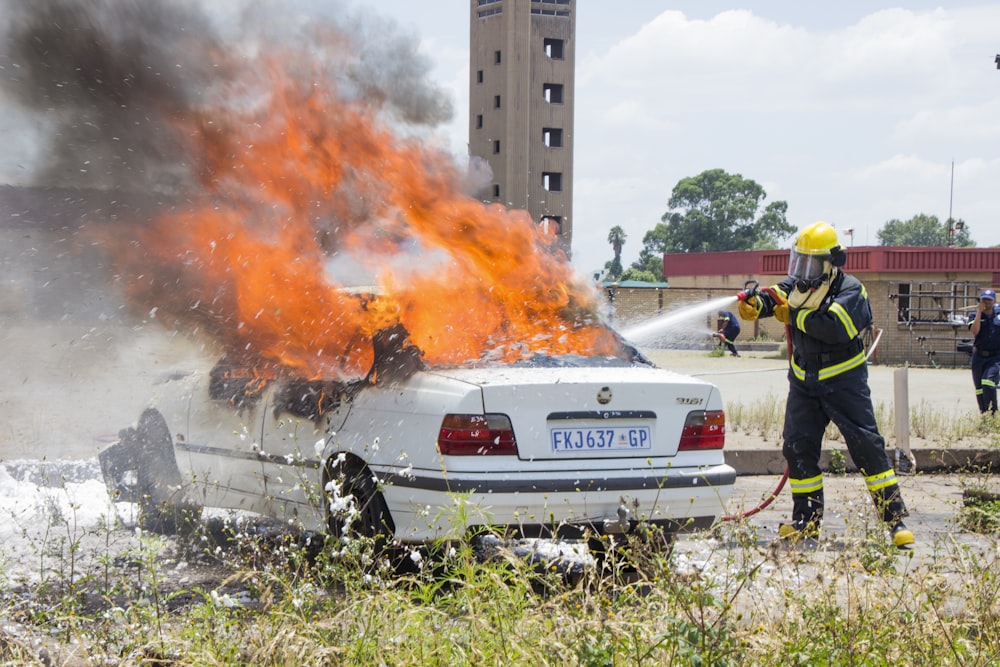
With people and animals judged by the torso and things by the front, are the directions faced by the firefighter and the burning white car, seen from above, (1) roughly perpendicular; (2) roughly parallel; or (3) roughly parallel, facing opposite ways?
roughly perpendicular

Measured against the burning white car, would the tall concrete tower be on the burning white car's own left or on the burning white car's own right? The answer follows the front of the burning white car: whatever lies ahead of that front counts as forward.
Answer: on the burning white car's own right

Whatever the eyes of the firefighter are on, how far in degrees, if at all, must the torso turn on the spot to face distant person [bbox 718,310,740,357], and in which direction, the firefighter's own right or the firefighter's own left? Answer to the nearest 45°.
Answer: approximately 90° to the firefighter's own right

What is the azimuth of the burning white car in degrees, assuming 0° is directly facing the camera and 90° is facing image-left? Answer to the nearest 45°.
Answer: approximately 135°

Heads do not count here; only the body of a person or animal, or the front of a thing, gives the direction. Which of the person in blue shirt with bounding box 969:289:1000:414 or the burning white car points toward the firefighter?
the person in blue shirt

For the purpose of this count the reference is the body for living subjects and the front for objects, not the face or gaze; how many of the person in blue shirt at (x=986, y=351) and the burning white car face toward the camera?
1

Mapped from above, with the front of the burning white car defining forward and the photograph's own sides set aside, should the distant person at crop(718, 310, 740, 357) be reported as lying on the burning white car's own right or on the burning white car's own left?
on the burning white car's own right

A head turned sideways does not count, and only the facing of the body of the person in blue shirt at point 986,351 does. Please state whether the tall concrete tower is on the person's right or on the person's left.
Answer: on the person's right

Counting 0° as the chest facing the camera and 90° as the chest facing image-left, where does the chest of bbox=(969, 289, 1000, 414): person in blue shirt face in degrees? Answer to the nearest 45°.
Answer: approximately 0°
